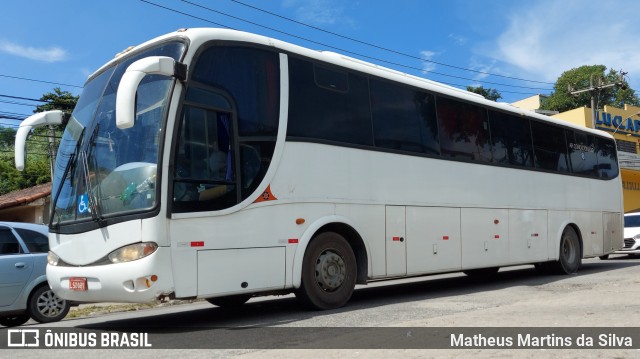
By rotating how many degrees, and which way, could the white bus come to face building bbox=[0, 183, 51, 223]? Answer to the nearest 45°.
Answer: approximately 90° to its right

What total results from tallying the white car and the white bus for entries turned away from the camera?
0

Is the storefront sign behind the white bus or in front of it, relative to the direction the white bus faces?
behind

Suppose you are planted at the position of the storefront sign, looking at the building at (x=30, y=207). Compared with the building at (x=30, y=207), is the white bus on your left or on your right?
left

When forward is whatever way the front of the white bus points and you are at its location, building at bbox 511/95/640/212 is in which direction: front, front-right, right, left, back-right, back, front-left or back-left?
back

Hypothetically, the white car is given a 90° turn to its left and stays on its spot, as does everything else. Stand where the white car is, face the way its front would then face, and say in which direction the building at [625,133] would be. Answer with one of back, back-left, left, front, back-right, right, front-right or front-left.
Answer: back-left

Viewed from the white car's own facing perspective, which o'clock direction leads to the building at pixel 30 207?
The building is roughly at 1 o'clock from the white car.

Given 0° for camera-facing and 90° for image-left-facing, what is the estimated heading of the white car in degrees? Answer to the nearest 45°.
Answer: approximately 45°

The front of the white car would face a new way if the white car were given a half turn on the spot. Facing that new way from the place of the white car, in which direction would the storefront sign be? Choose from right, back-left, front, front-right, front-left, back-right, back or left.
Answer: front-left

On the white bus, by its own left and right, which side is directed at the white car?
back
